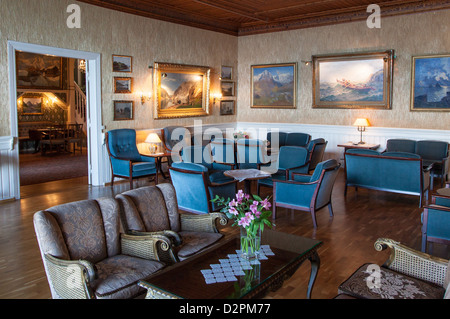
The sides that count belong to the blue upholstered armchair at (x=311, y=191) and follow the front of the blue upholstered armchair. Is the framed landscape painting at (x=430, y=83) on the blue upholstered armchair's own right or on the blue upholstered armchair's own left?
on the blue upholstered armchair's own right

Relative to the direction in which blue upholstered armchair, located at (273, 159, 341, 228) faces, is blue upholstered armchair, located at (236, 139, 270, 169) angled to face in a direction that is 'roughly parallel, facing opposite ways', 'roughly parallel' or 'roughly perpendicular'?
roughly perpendicular

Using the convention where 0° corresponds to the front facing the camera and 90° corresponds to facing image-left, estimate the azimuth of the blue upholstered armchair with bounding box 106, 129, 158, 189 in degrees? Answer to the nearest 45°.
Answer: approximately 315°

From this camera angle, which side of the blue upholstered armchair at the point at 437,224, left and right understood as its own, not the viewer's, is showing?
left

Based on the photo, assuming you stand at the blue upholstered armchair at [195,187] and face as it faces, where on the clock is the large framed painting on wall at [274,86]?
The large framed painting on wall is roughly at 11 o'clock from the blue upholstered armchair.

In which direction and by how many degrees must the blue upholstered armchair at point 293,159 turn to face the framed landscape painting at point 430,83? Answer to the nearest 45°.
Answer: approximately 180°

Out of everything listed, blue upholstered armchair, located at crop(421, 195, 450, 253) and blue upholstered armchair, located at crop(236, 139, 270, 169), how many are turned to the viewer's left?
1

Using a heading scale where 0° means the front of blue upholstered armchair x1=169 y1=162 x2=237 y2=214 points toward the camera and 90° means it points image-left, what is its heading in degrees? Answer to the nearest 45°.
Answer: approximately 225°
